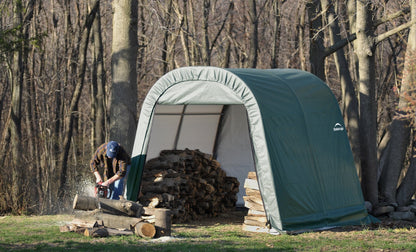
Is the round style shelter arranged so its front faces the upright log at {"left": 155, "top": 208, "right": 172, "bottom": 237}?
yes

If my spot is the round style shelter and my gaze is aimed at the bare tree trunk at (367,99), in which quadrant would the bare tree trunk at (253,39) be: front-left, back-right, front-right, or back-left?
front-left

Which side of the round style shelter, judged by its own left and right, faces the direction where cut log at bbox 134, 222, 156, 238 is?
front

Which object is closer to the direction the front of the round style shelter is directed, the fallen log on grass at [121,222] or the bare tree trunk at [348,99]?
the fallen log on grass

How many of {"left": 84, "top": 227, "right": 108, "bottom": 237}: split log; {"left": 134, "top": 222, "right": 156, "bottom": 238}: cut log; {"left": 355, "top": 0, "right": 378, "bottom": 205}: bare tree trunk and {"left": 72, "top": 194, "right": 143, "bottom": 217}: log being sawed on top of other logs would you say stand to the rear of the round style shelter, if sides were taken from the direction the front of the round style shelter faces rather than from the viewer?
1

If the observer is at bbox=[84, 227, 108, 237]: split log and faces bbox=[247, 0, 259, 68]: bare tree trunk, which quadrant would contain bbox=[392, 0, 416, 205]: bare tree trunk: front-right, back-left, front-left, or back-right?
front-right

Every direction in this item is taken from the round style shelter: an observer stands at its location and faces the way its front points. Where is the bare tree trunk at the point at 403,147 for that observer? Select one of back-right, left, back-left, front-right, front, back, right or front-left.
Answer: back

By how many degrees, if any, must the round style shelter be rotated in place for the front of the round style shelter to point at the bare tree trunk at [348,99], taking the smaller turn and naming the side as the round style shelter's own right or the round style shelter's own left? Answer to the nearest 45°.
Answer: approximately 180°

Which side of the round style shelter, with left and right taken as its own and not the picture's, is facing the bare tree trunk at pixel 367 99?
back

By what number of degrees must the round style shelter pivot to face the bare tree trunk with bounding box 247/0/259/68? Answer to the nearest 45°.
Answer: approximately 135° to its right

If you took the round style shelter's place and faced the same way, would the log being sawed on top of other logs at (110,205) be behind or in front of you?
in front

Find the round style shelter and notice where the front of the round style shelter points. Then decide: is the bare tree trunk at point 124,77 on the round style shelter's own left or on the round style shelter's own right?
on the round style shelter's own right

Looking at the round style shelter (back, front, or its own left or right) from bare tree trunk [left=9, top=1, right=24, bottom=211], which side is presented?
right

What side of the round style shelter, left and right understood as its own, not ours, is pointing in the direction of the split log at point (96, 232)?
front

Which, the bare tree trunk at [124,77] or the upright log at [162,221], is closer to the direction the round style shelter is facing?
the upright log

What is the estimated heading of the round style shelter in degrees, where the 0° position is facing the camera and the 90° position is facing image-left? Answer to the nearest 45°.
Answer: approximately 45°
